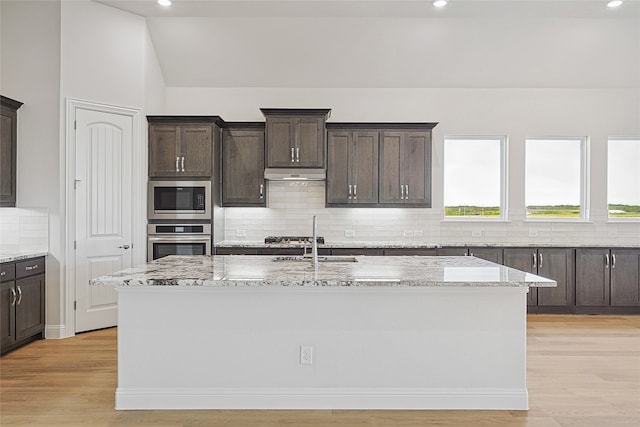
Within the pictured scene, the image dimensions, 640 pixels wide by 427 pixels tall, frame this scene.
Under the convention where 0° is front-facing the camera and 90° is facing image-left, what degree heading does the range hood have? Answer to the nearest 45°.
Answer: approximately 0°

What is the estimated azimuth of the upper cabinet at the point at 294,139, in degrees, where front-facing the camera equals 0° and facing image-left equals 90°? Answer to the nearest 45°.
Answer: approximately 0°

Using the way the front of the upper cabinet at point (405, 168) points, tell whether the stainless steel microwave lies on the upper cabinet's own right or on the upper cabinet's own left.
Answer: on the upper cabinet's own right

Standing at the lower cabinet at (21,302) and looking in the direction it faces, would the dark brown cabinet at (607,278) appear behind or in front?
in front

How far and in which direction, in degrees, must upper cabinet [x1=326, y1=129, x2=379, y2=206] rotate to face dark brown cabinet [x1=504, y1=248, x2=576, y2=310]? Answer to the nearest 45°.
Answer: approximately 90° to its left

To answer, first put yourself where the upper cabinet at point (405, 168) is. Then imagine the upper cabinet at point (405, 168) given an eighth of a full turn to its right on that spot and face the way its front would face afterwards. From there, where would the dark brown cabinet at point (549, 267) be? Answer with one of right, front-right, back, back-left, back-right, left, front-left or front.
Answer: back-left

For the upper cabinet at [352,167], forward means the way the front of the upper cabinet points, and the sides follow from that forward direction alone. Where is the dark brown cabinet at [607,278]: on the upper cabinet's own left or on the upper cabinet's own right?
on the upper cabinet's own left

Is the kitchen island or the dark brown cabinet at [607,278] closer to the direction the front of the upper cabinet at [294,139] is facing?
the kitchen island
